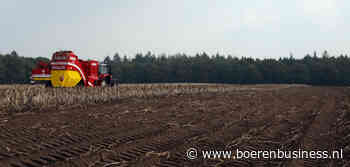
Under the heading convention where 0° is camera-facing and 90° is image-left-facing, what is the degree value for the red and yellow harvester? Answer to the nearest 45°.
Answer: approximately 270°
